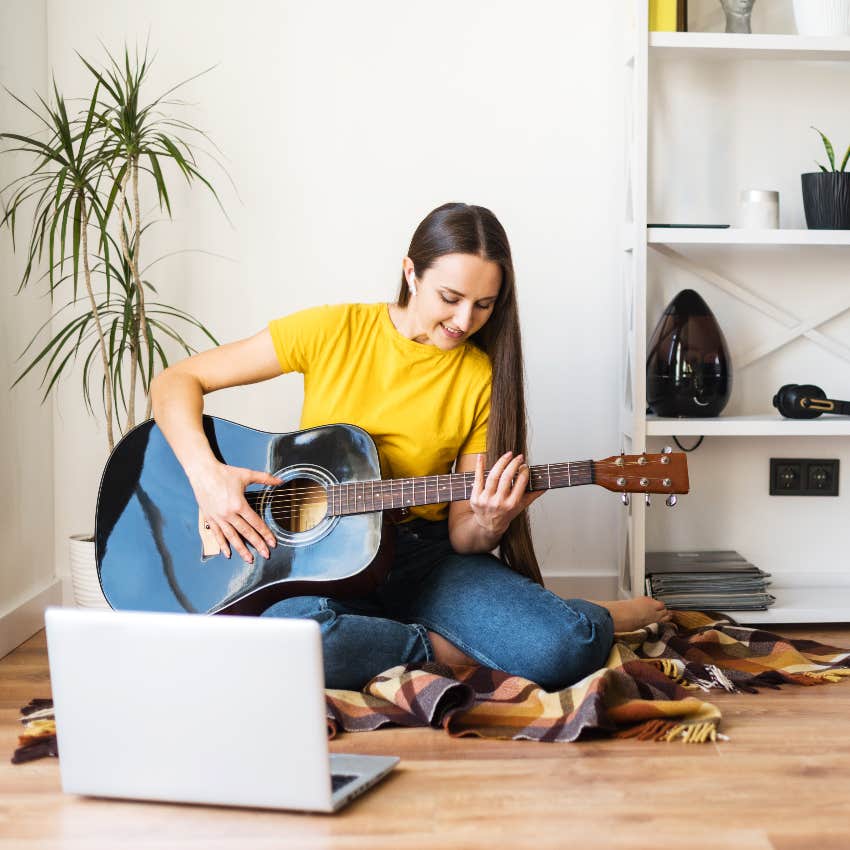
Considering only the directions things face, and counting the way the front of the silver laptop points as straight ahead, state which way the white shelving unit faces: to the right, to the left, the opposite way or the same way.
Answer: the opposite way

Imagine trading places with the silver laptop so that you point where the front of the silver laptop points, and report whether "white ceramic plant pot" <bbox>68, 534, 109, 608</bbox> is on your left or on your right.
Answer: on your left

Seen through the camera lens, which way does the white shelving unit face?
facing the viewer

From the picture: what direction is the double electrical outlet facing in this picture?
toward the camera

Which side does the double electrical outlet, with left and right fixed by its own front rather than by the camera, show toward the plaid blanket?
front

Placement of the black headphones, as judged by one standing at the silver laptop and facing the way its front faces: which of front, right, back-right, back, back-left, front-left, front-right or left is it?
front

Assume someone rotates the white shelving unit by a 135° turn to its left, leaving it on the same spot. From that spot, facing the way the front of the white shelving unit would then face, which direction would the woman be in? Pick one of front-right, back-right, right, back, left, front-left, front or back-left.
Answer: back

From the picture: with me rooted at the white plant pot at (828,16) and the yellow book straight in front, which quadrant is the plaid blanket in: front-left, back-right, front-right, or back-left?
front-left

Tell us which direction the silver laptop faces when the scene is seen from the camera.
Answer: facing away from the viewer and to the right of the viewer

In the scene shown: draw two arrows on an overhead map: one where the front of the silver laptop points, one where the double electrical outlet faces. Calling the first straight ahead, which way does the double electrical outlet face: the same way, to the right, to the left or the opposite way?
the opposite way

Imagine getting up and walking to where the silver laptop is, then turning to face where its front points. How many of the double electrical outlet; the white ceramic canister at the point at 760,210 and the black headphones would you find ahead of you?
3
